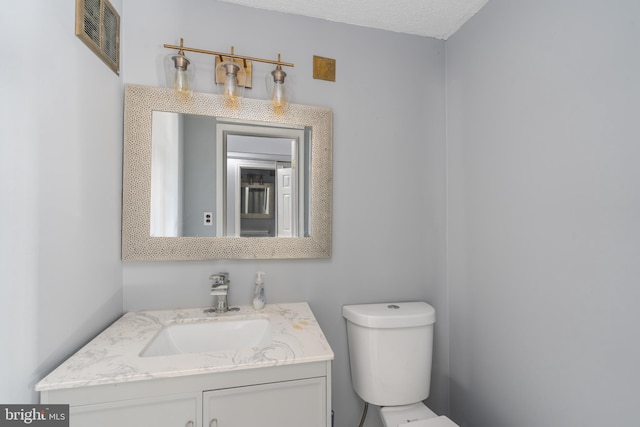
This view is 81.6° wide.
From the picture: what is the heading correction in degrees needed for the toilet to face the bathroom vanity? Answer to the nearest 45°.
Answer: approximately 90° to its right

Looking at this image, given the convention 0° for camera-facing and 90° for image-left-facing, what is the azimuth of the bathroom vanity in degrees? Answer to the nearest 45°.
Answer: approximately 0°

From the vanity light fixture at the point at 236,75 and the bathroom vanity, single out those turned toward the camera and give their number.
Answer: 2

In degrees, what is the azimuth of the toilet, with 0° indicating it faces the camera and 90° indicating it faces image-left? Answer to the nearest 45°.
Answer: approximately 315°
